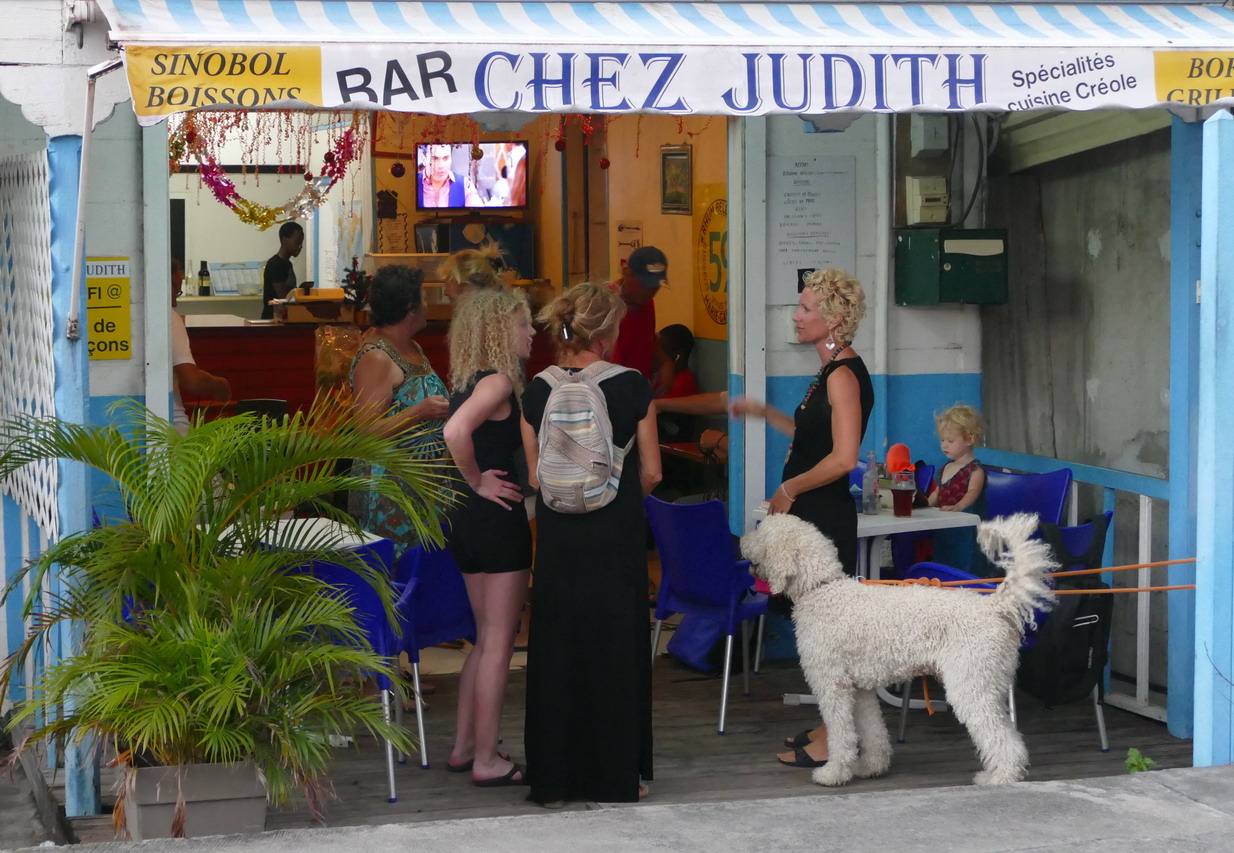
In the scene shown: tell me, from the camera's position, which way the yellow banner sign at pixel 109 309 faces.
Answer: facing the viewer

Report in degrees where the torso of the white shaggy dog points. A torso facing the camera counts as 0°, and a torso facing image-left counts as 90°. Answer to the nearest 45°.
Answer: approximately 90°

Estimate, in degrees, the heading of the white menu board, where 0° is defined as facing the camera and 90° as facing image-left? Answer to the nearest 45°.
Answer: approximately 0°

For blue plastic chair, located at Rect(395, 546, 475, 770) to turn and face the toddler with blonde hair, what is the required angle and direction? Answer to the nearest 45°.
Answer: approximately 135° to its right

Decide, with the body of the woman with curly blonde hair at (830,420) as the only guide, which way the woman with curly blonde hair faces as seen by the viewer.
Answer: to the viewer's left

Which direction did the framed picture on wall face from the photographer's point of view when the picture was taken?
facing the viewer and to the left of the viewer

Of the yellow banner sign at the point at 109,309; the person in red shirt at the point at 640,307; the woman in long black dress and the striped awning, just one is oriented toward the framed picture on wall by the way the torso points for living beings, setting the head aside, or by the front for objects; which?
the woman in long black dress

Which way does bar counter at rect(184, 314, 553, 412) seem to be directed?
toward the camera

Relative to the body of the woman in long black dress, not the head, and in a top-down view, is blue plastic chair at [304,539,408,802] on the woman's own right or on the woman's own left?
on the woman's own left

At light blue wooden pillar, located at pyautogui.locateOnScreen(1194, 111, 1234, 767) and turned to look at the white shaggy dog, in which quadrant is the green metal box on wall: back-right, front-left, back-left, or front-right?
front-right

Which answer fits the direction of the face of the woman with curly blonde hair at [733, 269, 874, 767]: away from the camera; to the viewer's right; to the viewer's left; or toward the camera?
to the viewer's left

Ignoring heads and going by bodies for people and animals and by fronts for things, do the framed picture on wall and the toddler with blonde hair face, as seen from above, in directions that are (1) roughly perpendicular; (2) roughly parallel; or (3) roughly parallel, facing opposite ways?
roughly parallel

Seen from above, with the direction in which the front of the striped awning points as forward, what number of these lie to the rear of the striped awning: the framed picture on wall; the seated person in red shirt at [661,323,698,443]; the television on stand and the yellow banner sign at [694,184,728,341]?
4

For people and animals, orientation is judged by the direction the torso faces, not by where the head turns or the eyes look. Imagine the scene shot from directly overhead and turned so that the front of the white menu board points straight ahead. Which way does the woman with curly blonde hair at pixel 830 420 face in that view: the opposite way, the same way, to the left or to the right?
to the right

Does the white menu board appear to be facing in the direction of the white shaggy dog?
yes

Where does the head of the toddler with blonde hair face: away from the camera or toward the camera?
toward the camera

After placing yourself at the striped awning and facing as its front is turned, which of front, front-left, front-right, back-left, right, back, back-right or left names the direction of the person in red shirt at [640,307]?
back

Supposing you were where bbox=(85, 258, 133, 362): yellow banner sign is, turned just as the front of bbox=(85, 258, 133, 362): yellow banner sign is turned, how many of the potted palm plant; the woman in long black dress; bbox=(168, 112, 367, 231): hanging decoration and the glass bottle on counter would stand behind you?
2

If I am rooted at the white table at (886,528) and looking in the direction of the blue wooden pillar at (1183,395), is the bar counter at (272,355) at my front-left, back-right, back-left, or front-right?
back-left

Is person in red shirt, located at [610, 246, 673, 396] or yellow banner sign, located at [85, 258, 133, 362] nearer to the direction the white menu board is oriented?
the yellow banner sign
